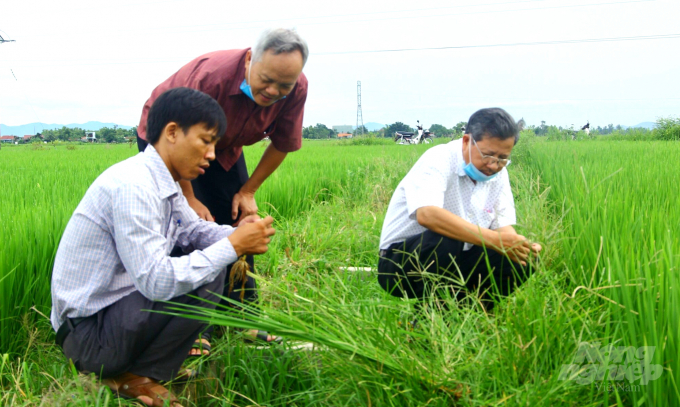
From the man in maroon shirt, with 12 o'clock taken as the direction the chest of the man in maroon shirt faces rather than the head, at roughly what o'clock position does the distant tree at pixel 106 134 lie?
The distant tree is roughly at 7 o'clock from the man in maroon shirt.

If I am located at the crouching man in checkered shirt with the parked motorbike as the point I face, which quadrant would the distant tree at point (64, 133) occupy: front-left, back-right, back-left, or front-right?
front-left

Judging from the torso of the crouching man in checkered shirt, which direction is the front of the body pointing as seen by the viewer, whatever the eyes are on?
to the viewer's right

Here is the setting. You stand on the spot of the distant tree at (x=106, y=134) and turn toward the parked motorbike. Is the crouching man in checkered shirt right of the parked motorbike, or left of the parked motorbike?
right

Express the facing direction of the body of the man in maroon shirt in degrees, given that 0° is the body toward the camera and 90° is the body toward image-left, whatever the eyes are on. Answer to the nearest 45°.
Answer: approximately 315°

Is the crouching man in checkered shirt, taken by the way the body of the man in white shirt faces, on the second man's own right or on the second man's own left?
on the second man's own right

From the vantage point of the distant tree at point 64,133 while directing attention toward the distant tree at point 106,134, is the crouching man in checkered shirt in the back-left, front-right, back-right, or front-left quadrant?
front-right
